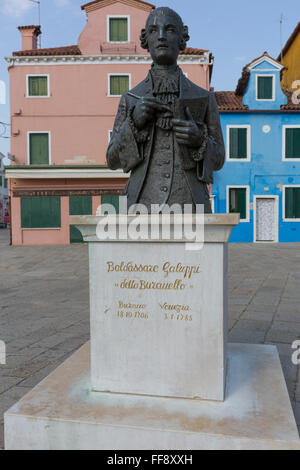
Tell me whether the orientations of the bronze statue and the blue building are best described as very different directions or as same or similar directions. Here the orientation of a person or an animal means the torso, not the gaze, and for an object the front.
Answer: same or similar directions

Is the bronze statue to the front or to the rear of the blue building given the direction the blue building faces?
to the front

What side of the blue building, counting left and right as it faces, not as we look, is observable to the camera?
front

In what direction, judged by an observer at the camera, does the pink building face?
facing the viewer

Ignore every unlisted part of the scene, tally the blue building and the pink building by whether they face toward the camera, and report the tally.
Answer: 2

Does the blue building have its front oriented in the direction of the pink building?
no

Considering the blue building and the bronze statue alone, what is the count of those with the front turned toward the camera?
2

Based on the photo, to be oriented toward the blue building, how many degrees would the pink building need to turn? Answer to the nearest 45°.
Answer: approximately 90° to its left

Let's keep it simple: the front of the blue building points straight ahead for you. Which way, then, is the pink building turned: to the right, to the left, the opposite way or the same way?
the same way

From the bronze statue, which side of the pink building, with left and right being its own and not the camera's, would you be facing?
front

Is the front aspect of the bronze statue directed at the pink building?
no

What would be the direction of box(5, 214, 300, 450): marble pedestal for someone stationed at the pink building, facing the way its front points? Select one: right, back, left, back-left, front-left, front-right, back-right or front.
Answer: front

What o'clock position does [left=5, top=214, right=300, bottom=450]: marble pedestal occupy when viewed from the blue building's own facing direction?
The marble pedestal is roughly at 12 o'clock from the blue building.
